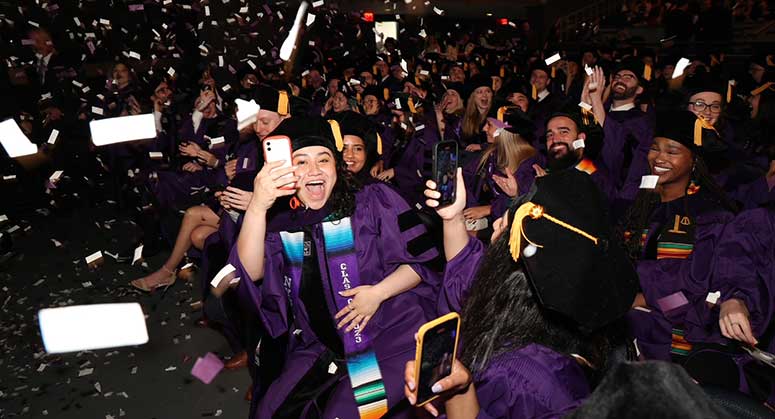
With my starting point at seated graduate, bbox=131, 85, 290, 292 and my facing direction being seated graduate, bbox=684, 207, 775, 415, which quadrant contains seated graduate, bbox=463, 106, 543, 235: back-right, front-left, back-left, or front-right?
front-left

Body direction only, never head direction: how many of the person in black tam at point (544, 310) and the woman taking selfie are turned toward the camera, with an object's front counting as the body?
1

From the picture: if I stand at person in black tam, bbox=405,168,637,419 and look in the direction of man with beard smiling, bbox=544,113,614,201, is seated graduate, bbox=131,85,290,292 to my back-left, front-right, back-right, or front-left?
front-left

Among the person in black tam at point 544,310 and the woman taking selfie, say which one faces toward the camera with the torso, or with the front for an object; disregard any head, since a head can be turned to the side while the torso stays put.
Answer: the woman taking selfie

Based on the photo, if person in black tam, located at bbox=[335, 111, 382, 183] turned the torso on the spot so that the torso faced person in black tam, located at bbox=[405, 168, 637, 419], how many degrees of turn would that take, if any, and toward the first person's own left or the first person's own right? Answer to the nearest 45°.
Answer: approximately 45° to the first person's own left

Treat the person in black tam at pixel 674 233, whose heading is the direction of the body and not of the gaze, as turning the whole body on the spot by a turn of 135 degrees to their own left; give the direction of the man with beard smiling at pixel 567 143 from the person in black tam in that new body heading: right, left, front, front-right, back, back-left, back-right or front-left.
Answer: back-left

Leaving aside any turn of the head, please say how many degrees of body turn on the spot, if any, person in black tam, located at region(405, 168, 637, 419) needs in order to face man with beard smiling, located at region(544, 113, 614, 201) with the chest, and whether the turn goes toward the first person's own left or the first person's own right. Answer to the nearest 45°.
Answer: approximately 45° to the first person's own right

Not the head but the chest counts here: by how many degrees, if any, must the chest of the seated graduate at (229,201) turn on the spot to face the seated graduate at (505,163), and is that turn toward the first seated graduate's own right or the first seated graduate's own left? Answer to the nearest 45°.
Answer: approximately 135° to the first seated graduate's own left

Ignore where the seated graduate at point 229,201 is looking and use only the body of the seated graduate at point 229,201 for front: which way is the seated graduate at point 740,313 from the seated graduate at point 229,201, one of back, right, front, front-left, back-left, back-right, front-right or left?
left

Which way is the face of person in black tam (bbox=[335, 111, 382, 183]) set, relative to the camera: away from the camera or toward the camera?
toward the camera

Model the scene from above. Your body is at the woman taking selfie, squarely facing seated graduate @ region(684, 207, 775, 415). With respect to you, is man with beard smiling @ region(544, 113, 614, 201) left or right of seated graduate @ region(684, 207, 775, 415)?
left

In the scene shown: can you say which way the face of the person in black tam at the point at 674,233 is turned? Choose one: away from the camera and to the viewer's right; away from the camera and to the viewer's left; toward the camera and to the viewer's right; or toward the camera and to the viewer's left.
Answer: toward the camera and to the viewer's left

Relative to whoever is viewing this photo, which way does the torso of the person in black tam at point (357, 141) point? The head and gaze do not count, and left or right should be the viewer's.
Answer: facing the viewer and to the left of the viewer

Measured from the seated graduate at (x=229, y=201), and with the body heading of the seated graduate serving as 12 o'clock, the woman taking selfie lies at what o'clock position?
The woman taking selfie is roughly at 10 o'clock from the seated graduate.

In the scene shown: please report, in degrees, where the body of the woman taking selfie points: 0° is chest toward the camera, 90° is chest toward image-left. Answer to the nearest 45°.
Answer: approximately 0°

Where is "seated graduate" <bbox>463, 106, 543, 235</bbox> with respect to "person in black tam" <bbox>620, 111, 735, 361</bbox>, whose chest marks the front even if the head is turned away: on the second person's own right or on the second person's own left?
on the second person's own right

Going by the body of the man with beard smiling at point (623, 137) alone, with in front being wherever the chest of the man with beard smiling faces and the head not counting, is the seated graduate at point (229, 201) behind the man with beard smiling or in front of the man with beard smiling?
in front

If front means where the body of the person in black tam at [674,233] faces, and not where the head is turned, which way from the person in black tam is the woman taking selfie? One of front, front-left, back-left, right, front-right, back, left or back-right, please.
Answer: front
